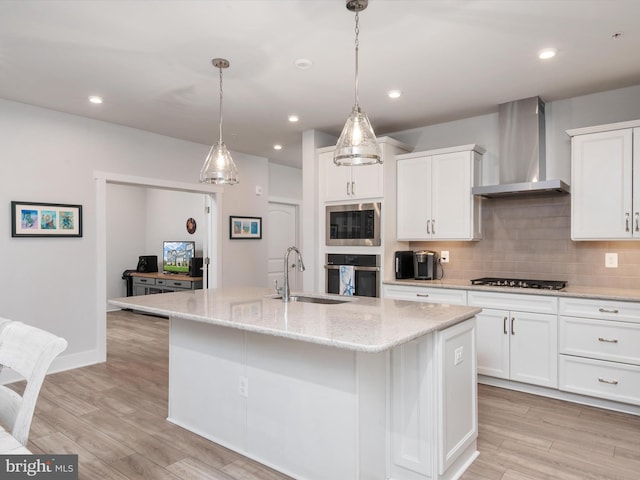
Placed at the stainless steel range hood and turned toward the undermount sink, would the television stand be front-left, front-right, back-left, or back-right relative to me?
front-right

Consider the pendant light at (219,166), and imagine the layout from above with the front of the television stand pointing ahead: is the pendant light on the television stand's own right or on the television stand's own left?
on the television stand's own left

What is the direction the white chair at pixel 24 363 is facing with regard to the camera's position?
facing the viewer and to the left of the viewer

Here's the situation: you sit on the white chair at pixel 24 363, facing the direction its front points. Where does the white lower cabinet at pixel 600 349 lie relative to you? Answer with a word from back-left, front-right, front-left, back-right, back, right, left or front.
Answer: back-left

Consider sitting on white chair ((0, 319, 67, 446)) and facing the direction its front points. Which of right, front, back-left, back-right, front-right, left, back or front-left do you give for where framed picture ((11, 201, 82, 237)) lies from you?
back-right

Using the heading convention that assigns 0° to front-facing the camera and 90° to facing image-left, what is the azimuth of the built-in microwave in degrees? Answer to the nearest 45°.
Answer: approximately 45°

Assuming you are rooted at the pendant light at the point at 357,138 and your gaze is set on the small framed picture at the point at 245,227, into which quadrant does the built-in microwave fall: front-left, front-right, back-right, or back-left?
front-right

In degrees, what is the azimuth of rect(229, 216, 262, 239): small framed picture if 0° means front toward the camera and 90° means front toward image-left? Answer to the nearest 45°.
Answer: approximately 315°

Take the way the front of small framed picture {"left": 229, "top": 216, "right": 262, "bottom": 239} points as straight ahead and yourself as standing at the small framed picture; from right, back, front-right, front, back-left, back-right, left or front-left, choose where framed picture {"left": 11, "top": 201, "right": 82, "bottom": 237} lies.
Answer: right

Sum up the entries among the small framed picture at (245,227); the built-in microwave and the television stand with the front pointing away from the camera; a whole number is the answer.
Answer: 0

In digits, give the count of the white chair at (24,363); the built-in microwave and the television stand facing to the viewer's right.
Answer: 0

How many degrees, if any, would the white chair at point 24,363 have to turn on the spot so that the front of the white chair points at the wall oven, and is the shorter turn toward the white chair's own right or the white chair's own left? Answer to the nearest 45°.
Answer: approximately 180°
